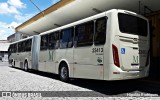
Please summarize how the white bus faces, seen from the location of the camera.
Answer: facing away from the viewer and to the left of the viewer
